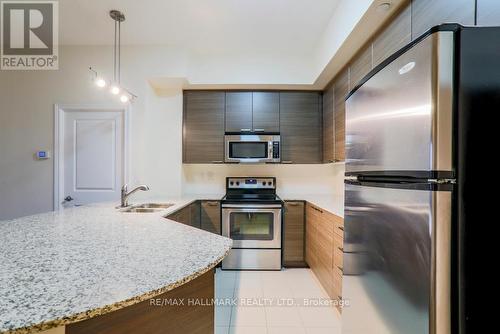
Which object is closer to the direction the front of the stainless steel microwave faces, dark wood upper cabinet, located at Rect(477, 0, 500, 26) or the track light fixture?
the dark wood upper cabinet

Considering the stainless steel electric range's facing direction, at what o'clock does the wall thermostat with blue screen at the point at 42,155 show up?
The wall thermostat with blue screen is roughly at 3 o'clock from the stainless steel electric range.

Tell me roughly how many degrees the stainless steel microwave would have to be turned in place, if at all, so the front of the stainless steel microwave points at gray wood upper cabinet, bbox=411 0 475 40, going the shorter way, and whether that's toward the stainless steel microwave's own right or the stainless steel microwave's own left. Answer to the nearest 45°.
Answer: approximately 45° to the stainless steel microwave's own left

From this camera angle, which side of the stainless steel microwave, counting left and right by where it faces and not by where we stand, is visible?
front

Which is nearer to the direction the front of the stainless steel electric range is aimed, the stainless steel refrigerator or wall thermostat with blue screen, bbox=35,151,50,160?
the stainless steel refrigerator

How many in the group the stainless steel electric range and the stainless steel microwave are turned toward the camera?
2

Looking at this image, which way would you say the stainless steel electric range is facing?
toward the camera

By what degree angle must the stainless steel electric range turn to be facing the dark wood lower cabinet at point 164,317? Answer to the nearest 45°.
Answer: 0° — it already faces it

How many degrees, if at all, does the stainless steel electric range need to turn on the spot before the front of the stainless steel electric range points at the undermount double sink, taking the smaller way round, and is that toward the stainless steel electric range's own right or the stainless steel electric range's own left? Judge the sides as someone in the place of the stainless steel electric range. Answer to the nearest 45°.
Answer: approximately 45° to the stainless steel electric range's own right

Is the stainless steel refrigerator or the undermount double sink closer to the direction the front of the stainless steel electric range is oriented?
the stainless steel refrigerator

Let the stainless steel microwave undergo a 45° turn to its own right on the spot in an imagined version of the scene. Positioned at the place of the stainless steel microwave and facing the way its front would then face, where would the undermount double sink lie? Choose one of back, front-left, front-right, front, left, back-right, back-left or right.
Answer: front
